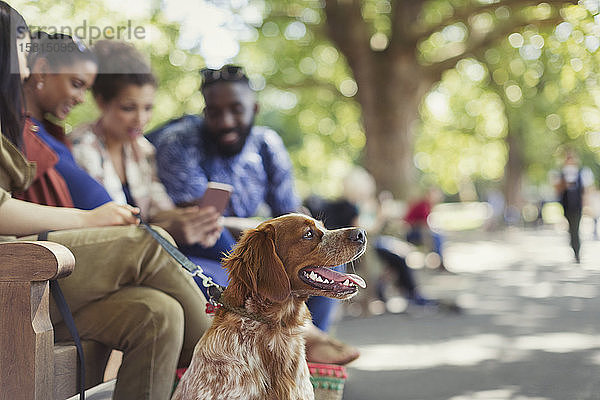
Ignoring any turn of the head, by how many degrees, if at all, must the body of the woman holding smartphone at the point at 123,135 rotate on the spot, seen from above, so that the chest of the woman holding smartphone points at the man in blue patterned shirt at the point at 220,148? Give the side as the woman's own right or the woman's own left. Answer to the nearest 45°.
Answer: approximately 45° to the woman's own left

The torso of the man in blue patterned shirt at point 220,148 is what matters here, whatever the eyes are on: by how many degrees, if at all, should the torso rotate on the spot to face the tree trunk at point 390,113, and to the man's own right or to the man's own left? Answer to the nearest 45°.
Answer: approximately 180°

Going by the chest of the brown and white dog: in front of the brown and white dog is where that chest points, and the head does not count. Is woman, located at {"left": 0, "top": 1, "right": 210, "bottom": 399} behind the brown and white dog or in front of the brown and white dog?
behind

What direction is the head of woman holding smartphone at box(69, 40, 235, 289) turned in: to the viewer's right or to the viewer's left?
to the viewer's right

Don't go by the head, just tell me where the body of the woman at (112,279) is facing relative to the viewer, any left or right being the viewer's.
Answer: facing to the right of the viewer

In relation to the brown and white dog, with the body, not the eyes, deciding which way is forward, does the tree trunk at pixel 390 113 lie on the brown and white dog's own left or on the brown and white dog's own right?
on the brown and white dog's own left
